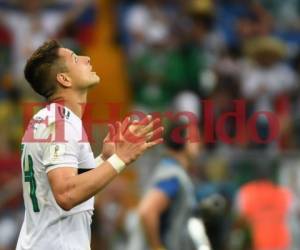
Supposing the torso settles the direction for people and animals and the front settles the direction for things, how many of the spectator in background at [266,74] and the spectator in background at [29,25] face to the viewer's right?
0

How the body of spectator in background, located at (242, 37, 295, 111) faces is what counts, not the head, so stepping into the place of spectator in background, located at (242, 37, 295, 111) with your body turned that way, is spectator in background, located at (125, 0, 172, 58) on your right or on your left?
on your right

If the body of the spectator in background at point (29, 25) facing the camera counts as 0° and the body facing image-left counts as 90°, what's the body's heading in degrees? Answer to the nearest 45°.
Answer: approximately 0°

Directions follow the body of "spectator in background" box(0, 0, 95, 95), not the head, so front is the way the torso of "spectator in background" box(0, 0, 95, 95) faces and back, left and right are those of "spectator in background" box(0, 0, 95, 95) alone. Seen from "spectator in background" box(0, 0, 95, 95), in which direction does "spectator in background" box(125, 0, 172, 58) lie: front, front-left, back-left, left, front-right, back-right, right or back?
left
